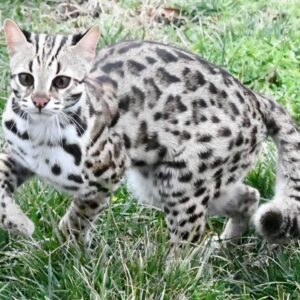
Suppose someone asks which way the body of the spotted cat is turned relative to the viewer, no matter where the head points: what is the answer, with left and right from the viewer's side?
facing the viewer and to the left of the viewer
